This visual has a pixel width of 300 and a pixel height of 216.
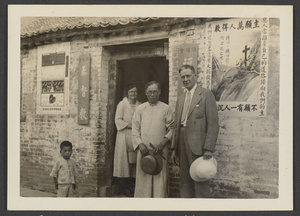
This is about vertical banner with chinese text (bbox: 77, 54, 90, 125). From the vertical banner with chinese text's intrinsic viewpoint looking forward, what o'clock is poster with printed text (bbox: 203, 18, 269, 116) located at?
The poster with printed text is roughly at 10 o'clock from the vertical banner with chinese text.
